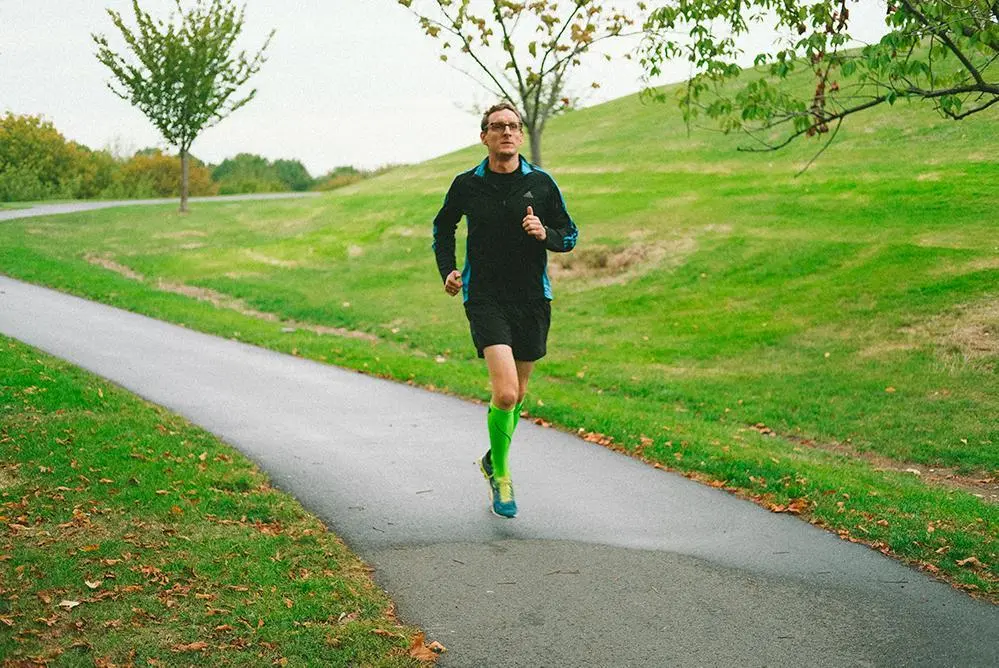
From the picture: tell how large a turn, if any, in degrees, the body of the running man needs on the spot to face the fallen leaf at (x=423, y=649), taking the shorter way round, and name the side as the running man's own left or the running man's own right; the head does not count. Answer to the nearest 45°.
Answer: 0° — they already face it

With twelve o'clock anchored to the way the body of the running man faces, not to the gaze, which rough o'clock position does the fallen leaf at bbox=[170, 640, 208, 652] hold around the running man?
The fallen leaf is roughly at 1 o'clock from the running man.

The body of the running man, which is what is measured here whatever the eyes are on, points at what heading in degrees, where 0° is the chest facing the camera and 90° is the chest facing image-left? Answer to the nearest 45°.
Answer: approximately 0°

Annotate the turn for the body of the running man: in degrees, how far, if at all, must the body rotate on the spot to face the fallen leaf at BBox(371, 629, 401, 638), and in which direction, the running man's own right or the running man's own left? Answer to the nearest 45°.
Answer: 0° — they already face it
